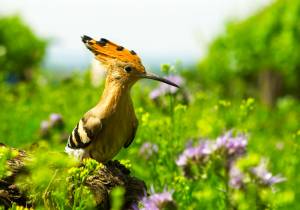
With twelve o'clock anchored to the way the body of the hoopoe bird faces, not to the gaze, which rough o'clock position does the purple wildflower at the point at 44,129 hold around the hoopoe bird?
The purple wildflower is roughly at 7 o'clock from the hoopoe bird.

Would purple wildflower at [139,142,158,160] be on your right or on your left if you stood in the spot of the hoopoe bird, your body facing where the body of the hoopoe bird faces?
on your left

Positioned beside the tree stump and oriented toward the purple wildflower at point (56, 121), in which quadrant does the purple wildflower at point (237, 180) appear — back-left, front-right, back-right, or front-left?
back-right

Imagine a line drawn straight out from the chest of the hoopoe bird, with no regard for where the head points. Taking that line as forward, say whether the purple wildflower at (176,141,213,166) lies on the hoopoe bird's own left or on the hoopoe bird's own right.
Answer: on the hoopoe bird's own left

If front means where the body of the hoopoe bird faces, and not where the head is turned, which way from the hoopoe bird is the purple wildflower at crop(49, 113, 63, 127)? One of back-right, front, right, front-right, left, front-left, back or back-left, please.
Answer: back-left

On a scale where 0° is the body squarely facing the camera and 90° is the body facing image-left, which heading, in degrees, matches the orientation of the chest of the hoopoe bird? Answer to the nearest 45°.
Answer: approximately 315°
